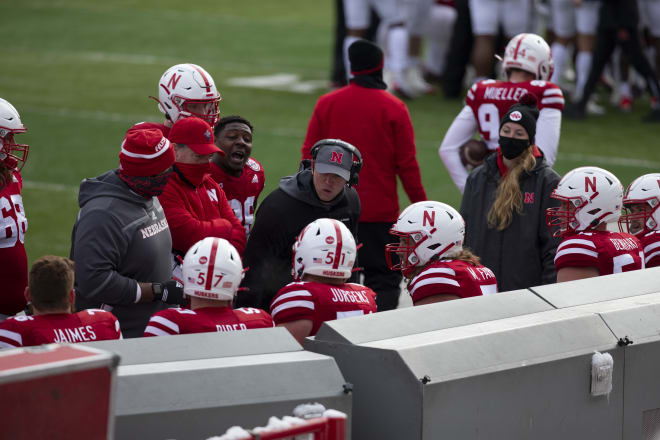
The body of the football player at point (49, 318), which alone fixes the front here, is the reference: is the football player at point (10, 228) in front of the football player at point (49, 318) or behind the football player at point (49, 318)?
in front

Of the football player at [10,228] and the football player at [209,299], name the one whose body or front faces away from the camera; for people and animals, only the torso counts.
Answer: the football player at [209,299]

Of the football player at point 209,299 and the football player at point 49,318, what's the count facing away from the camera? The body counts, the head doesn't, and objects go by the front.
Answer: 2

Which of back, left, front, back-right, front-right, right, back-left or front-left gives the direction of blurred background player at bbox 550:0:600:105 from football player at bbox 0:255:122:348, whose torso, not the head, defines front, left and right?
front-right

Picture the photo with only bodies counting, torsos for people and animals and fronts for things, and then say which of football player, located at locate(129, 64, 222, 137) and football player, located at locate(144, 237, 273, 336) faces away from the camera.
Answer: football player, located at locate(144, 237, 273, 336)

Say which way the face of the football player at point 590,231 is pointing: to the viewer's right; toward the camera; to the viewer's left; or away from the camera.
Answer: to the viewer's left

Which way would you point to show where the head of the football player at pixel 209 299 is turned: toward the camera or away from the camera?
away from the camera

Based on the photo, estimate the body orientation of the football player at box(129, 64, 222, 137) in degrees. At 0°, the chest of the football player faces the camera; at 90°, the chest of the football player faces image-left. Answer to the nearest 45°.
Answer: approximately 315°

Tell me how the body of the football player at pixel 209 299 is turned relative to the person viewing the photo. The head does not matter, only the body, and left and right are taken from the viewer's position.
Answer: facing away from the viewer

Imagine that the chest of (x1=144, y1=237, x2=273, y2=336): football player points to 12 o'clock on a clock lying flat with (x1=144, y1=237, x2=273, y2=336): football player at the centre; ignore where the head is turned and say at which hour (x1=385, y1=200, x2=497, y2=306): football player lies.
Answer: (x1=385, y1=200, x2=497, y2=306): football player is roughly at 2 o'clock from (x1=144, y1=237, x2=273, y2=336): football player.

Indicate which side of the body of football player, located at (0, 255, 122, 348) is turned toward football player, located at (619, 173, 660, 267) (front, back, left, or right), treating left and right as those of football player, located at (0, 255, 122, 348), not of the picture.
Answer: right

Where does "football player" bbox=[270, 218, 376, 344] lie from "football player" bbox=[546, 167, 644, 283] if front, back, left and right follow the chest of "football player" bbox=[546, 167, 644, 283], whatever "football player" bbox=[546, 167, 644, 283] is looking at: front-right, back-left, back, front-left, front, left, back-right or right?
left

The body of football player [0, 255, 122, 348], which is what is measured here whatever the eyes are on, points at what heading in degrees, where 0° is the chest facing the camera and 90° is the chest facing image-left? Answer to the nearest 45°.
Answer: approximately 180°

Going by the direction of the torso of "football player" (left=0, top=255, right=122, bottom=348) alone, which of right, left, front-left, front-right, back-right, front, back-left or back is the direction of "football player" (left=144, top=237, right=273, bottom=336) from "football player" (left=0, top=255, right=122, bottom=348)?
right
